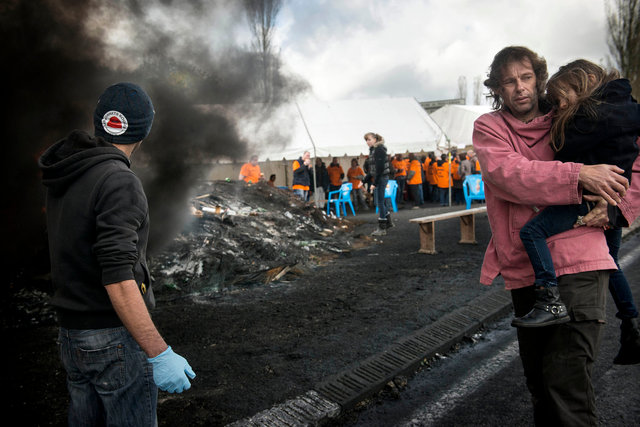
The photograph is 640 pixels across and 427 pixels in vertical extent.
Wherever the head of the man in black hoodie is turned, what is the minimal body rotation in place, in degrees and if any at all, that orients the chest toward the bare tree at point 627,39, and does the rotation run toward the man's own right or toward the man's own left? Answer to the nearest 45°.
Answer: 0° — they already face it

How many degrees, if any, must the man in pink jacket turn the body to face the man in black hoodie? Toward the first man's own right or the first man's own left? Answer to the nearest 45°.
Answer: approximately 90° to the first man's own right

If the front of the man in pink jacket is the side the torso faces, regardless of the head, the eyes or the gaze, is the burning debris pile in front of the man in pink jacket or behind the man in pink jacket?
behind

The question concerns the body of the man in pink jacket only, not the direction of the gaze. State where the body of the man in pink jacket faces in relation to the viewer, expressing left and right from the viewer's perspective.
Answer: facing the viewer and to the right of the viewer

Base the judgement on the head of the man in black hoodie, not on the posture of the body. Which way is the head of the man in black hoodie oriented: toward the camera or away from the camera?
away from the camera

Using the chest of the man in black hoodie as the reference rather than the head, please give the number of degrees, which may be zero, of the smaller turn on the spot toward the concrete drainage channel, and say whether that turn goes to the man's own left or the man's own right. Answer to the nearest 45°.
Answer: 0° — they already face it

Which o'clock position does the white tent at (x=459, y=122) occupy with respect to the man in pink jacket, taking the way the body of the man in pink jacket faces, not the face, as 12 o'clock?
The white tent is roughly at 7 o'clock from the man in pink jacket.

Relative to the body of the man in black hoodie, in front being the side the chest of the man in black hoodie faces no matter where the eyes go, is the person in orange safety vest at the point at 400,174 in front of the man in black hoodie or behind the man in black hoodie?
in front

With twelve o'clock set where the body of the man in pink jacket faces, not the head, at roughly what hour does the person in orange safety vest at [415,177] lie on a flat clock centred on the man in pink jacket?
The person in orange safety vest is roughly at 7 o'clock from the man in pink jacket.

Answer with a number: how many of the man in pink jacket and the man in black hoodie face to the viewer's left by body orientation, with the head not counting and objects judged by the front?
0

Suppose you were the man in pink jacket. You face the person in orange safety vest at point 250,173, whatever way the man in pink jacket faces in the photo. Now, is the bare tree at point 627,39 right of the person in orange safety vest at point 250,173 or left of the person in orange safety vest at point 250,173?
right

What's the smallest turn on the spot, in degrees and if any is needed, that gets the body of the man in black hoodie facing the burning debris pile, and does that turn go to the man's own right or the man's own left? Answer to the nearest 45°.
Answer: approximately 45° to the man's own left

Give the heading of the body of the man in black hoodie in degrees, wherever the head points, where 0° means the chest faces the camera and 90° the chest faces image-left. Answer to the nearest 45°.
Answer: approximately 225°

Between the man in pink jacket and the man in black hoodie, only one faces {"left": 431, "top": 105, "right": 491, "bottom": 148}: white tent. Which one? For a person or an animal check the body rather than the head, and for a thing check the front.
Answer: the man in black hoodie
